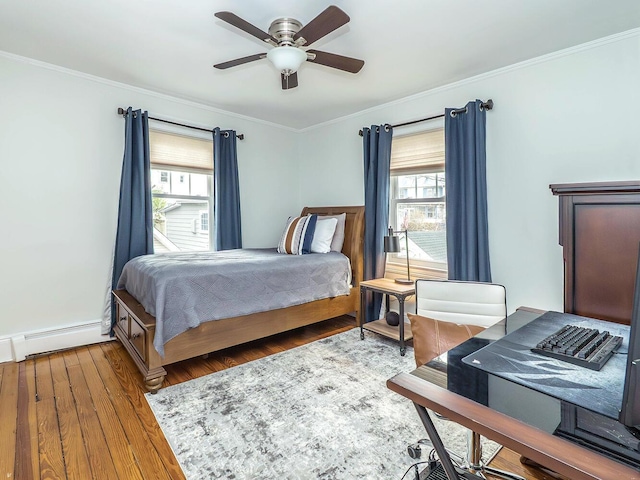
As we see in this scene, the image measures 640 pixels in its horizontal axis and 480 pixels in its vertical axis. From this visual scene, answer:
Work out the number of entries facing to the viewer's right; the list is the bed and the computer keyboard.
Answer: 0

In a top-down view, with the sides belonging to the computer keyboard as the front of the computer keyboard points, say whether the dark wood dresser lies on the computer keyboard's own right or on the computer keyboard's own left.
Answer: on the computer keyboard's own right

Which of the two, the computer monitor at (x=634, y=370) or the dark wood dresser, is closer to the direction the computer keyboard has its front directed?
the dark wood dresser

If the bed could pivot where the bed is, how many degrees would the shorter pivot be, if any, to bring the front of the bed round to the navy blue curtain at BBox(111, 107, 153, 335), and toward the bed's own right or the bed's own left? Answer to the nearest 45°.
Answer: approximately 90° to the bed's own right

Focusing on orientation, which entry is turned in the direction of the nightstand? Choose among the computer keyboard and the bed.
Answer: the computer keyboard

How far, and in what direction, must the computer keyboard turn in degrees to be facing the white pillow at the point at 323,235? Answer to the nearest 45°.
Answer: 0° — it already faces it

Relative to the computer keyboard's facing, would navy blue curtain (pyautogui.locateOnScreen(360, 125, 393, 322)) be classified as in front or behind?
in front

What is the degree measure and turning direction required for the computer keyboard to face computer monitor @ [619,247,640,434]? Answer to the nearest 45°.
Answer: approximately 135° to its left

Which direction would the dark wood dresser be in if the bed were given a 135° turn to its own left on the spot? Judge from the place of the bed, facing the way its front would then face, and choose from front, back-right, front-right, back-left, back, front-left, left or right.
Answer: front-right

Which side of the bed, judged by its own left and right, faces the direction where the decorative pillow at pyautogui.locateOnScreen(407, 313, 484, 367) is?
left

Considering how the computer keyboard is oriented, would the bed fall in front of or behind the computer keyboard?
in front

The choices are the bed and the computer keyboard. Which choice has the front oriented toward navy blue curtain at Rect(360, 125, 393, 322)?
the computer keyboard

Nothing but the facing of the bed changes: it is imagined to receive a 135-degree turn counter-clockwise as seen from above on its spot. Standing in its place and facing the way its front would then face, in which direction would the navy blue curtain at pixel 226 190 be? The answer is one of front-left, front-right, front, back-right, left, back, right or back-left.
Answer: left

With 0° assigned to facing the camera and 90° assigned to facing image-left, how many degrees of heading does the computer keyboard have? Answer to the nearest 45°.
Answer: approximately 135°

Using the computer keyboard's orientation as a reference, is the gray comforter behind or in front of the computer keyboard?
in front
